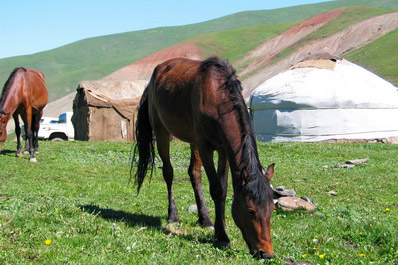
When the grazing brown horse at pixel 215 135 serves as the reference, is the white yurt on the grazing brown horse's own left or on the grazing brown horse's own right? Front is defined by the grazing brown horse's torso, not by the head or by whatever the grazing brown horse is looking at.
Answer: on the grazing brown horse's own left

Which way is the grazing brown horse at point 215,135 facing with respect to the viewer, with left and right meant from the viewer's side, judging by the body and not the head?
facing the viewer and to the right of the viewer

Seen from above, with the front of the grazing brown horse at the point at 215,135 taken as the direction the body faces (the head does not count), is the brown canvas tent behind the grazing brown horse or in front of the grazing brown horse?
behind

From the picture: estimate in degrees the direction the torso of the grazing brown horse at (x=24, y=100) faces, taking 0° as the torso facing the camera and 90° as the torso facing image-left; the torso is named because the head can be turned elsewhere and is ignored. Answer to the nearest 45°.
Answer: approximately 45°

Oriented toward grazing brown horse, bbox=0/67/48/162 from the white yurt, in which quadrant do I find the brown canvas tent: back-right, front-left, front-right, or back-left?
front-right

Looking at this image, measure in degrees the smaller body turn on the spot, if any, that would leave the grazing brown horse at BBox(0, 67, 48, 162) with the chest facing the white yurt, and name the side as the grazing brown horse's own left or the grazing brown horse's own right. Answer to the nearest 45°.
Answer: approximately 135° to the grazing brown horse's own left

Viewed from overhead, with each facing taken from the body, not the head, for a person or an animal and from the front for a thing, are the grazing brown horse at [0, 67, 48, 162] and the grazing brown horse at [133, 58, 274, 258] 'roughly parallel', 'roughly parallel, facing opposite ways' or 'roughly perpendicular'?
roughly perpendicular

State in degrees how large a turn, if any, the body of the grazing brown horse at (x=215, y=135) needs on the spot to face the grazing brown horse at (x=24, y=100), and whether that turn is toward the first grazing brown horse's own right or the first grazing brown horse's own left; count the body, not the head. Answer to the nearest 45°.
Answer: approximately 180°

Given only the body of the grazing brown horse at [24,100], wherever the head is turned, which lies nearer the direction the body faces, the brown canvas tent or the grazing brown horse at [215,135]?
the grazing brown horse

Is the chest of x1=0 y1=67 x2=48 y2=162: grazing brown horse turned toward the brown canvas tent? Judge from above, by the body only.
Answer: no

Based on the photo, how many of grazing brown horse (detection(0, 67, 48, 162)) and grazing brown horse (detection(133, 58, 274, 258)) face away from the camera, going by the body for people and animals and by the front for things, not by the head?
0

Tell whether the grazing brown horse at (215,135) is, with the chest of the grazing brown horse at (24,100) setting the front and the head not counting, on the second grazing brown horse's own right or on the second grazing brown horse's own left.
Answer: on the second grazing brown horse's own left

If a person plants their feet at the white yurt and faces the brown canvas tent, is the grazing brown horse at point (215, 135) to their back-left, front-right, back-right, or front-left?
front-left
